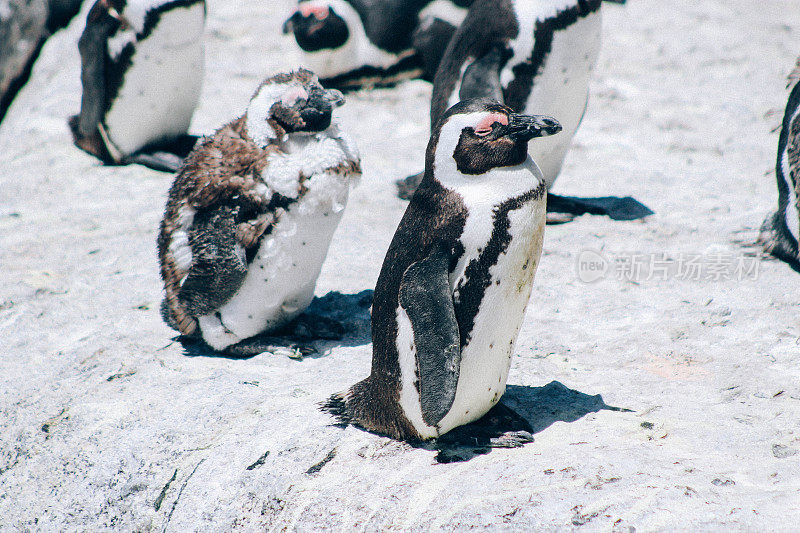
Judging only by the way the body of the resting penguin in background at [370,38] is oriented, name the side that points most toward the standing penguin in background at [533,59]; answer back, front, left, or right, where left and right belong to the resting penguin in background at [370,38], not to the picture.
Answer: left

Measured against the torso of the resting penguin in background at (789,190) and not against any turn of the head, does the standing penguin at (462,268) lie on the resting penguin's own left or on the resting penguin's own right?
on the resting penguin's own right

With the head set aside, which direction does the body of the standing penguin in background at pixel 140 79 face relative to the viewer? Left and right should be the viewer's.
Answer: facing the viewer and to the right of the viewer

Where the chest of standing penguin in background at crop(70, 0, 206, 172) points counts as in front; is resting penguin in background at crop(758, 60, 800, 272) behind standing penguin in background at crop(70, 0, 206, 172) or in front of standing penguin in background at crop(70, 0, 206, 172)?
in front
